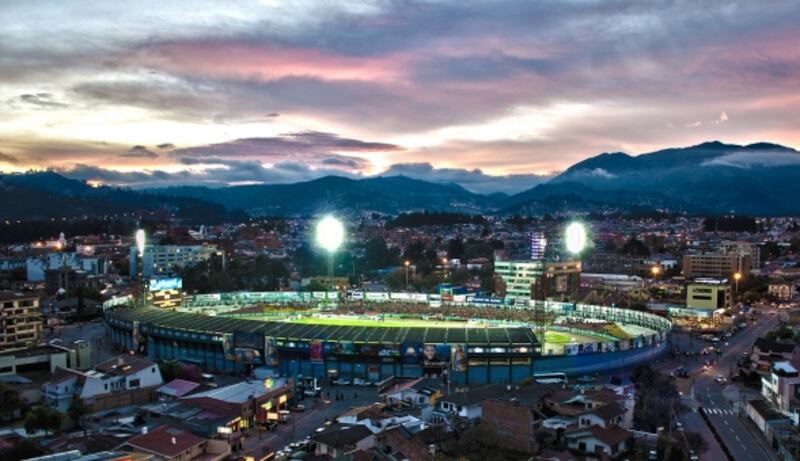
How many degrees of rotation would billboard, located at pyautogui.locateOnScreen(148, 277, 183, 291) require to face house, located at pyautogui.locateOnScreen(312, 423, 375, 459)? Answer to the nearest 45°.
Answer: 0° — it already faces it

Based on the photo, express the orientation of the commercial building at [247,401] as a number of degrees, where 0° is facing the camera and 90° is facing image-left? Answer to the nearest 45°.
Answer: approximately 315°

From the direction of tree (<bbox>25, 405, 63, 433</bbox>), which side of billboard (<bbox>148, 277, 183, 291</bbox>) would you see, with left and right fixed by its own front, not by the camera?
front

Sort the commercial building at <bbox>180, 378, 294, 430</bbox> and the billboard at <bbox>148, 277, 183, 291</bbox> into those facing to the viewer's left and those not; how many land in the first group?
0

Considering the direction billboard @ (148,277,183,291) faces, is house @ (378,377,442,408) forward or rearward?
forward

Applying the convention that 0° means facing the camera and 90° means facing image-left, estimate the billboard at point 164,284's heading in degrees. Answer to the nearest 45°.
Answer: approximately 0°

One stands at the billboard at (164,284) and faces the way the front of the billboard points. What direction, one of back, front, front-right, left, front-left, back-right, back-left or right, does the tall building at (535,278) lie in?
left

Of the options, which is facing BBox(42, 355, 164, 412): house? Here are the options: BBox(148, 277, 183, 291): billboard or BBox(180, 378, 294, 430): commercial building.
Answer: the billboard

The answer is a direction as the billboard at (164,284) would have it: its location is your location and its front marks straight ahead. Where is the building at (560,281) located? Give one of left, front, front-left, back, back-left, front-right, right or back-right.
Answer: left

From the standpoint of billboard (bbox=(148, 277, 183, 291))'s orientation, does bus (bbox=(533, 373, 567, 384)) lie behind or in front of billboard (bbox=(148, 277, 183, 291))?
in front
